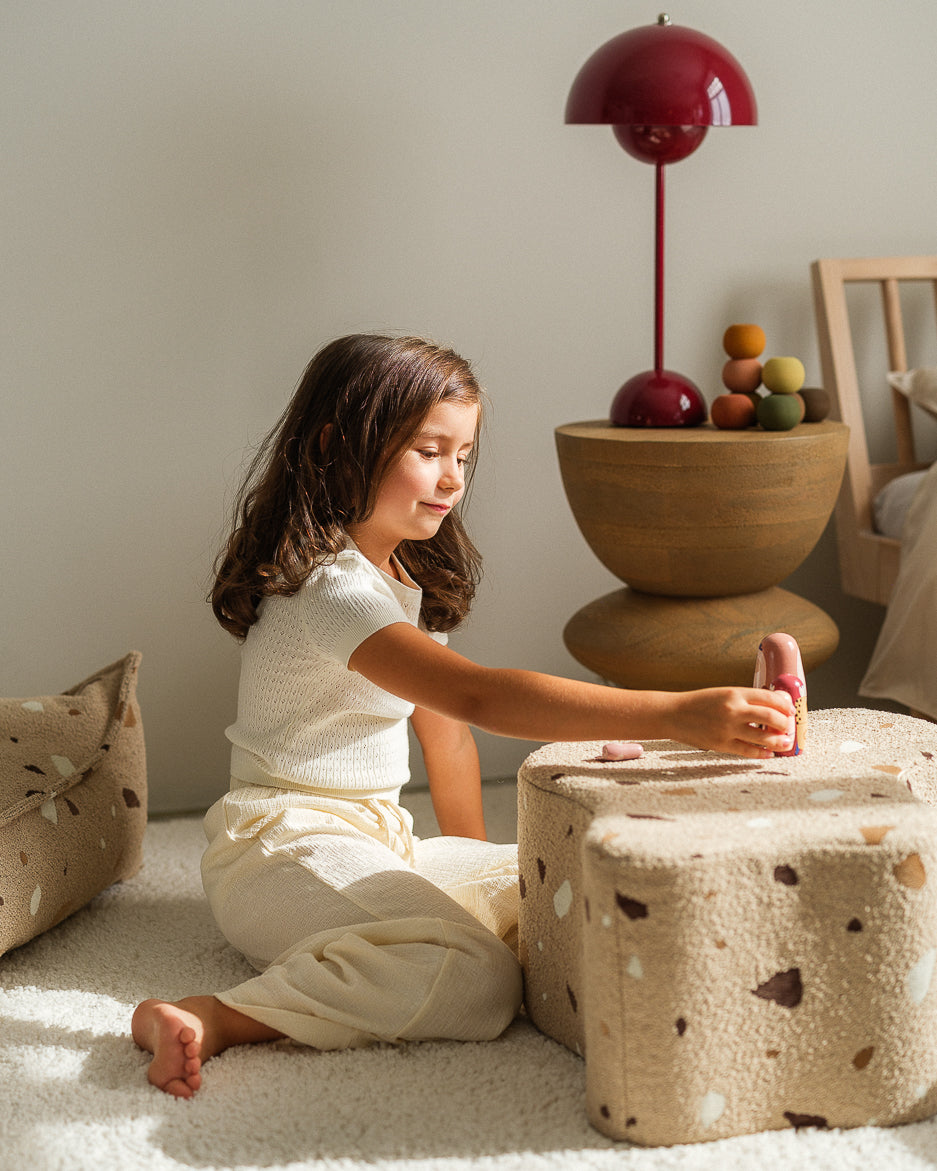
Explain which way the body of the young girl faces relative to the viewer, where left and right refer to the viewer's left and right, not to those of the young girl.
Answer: facing to the right of the viewer
